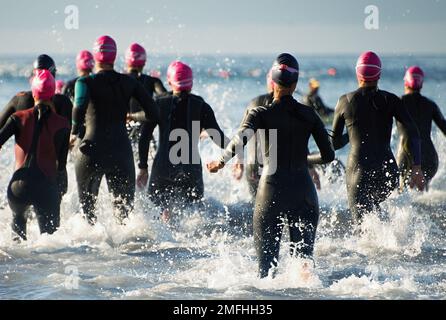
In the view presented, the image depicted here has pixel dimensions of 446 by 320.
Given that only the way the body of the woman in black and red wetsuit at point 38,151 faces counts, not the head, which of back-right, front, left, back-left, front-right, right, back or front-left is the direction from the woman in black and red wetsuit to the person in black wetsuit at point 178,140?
front-right

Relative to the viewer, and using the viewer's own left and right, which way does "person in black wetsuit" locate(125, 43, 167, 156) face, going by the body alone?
facing away from the viewer

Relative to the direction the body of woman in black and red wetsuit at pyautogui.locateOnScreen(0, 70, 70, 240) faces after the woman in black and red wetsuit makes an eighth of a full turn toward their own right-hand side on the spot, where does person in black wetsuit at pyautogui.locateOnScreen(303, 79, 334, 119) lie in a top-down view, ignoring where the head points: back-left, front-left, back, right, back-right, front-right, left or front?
front

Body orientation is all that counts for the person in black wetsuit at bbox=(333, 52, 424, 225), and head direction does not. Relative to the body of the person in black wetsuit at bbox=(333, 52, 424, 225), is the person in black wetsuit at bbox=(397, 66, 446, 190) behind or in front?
in front

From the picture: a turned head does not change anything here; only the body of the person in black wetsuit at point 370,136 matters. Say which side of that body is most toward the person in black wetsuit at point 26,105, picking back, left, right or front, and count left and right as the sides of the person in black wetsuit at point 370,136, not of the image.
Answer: left

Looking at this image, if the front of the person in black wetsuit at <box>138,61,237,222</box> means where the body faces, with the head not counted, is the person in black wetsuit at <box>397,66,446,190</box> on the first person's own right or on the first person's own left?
on the first person's own right

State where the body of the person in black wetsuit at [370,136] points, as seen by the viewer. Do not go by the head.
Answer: away from the camera

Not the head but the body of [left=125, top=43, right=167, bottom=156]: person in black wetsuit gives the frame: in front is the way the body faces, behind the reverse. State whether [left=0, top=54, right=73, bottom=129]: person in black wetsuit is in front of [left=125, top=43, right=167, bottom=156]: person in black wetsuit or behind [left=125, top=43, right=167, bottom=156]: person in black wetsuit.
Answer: behind

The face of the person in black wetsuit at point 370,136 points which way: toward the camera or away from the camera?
away from the camera

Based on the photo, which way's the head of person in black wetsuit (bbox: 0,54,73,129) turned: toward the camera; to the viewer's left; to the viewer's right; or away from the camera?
away from the camera

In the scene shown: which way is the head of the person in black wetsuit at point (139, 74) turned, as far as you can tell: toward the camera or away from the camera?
away from the camera

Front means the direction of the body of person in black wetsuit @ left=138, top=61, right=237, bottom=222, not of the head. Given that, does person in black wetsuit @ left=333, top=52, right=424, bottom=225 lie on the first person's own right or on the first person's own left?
on the first person's own right

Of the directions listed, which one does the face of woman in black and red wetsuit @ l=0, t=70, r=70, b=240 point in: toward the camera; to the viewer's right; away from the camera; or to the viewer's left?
away from the camera

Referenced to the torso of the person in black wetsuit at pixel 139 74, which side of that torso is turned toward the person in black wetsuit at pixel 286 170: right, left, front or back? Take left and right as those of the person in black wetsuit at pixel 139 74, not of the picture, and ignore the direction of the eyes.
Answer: back

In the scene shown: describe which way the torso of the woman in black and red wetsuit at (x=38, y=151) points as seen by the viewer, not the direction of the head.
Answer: away from the camera

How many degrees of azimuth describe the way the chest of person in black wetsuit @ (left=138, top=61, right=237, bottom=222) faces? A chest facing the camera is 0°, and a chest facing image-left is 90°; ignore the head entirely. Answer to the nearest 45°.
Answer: approximately 180°

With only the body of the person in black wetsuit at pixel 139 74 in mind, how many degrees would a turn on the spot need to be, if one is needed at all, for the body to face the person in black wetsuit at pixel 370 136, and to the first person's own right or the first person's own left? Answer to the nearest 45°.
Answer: approximately 135° to the first person's own right

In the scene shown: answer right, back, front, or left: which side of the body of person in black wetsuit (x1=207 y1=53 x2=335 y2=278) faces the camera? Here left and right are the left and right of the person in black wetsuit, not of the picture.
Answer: back
